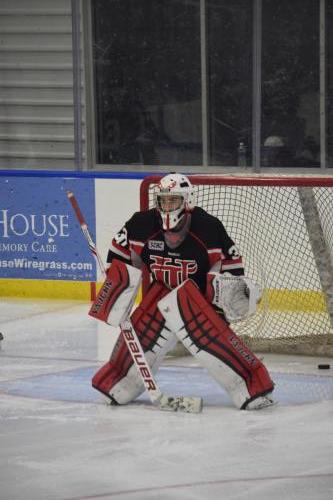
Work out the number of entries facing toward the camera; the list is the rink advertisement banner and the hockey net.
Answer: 2

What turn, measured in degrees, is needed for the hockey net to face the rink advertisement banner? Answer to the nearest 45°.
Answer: approximately 135° to its right

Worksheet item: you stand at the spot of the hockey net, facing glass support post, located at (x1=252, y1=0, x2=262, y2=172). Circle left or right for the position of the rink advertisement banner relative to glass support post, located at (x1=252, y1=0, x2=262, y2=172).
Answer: left

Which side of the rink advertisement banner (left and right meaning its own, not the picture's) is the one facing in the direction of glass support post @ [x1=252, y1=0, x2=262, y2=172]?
left

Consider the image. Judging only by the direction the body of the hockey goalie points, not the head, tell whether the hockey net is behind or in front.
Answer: behind

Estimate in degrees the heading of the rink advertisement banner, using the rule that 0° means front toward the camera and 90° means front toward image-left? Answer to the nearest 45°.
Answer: approximately 0°

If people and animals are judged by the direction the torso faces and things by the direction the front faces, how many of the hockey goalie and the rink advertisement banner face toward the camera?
2

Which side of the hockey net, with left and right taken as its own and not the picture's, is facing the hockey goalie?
front

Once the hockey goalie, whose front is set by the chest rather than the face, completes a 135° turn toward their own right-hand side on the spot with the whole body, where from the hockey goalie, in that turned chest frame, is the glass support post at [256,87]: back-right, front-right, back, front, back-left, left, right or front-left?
front-right

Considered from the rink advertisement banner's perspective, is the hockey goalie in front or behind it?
in front

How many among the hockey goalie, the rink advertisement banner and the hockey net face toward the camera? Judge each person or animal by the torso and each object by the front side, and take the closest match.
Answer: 3
